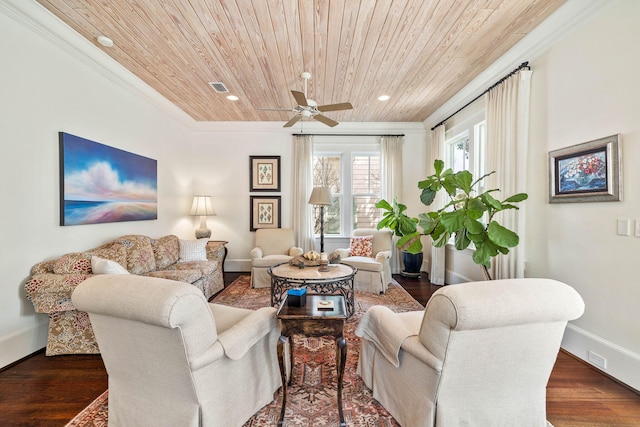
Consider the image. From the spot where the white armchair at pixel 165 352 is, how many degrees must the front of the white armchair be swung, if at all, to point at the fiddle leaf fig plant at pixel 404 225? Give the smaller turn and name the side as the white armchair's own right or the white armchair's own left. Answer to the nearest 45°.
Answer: approximately 45° to the white armchair's own right

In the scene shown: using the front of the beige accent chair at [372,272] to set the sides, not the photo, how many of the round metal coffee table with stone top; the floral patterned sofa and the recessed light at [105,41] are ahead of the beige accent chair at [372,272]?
3

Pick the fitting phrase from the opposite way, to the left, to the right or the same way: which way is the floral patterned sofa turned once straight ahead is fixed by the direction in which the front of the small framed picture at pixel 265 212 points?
to the left

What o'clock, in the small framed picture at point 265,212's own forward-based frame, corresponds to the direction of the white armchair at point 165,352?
The white armchair is roughly at 12 o'clock from the small framed picture.

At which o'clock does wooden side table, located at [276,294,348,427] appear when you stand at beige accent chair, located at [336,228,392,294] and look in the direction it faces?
The wooden side table is roughly at 11 o'clock from the beige accent chair.

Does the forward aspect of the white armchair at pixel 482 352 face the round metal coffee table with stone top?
yes

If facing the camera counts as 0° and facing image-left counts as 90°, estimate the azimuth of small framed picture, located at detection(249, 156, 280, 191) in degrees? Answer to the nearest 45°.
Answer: approximately 0°

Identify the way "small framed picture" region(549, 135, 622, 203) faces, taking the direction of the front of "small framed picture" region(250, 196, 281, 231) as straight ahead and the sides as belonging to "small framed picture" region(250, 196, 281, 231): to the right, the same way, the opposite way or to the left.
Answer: to the right

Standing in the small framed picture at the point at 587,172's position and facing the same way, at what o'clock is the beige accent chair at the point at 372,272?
The beige accent chair is roughly at 2 o'clock from the small framed picture.

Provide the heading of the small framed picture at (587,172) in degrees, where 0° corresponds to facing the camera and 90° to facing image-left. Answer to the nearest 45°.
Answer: approximately 45°

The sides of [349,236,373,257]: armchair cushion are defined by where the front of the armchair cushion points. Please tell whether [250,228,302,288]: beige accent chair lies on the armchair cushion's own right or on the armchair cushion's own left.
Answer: on the armchair cushion's own right

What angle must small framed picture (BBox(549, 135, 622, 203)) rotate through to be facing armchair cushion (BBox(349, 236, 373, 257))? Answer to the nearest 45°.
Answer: approximately 45° to its right

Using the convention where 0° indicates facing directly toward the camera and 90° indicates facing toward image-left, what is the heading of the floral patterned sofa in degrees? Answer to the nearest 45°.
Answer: approximately 315°

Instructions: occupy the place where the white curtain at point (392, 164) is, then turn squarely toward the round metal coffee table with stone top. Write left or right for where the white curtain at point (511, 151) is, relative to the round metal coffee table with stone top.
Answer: left

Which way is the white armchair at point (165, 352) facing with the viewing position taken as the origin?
facing away from the viewer and to the right of the viewer

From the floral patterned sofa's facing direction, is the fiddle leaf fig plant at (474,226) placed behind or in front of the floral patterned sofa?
in front

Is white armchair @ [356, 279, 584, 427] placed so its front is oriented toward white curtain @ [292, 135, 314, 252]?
yes
